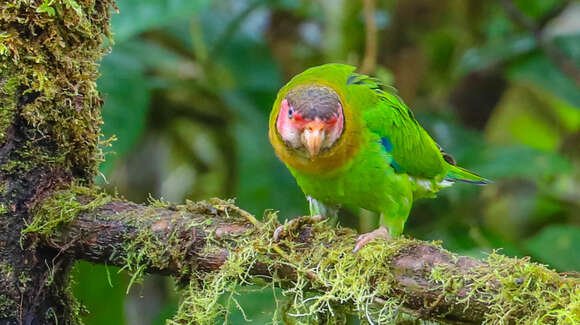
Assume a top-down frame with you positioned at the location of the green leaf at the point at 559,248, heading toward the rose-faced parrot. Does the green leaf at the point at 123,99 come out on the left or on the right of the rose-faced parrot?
right

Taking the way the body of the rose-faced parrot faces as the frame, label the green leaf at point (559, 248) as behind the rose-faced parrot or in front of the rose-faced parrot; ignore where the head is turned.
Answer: behind

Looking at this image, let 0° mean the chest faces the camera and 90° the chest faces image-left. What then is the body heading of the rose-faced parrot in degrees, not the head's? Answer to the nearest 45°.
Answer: approximately 45°

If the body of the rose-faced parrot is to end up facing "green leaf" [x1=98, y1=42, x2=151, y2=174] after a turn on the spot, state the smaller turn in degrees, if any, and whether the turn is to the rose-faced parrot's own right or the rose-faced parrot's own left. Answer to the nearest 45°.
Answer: approximately 90° to the rose-faced parrot's own right
